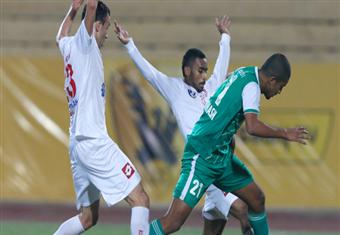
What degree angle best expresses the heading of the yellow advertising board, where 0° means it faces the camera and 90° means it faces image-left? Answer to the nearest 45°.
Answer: approximately 0°

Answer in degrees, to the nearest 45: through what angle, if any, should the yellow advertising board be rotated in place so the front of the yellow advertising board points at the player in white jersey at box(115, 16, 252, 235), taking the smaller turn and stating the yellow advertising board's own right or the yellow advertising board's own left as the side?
0° — it already faces them

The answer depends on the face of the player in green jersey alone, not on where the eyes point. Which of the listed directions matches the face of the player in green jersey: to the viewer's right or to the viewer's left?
to the viewer's right

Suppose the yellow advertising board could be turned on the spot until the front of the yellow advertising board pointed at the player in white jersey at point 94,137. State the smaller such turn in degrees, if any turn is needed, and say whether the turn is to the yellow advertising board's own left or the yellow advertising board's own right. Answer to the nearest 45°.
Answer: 0° — it already faces them

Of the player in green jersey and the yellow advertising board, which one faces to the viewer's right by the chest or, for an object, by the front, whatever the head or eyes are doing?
the player in green jersey

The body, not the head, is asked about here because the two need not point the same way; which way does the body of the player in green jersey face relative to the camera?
to the viewer's right

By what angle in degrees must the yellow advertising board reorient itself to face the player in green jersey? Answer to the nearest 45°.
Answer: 0° — it already faces them

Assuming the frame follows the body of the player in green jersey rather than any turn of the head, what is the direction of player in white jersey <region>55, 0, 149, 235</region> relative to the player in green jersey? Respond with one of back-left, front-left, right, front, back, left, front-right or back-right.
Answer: back

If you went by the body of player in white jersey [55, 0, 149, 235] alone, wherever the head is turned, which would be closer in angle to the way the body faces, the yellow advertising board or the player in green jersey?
the player in green jersey

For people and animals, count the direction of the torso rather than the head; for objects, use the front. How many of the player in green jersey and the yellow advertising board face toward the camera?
1
